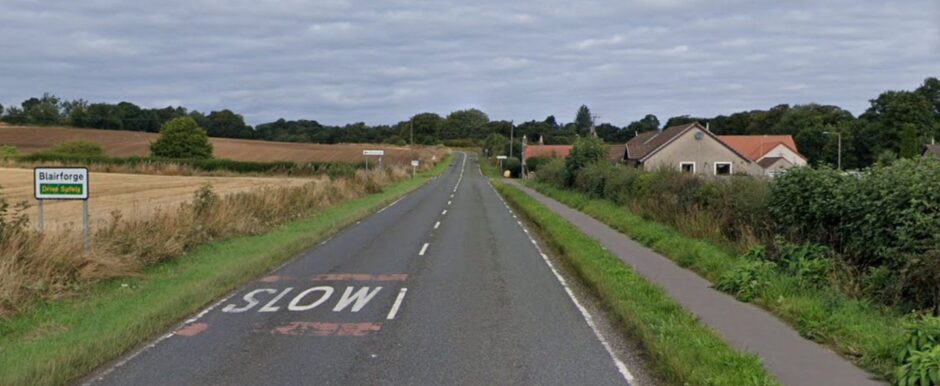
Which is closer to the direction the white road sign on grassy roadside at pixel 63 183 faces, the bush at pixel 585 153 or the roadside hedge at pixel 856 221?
the roadside hedge

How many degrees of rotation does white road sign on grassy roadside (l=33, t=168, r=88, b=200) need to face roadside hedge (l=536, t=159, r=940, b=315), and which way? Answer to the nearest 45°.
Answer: approximately 45° to its left

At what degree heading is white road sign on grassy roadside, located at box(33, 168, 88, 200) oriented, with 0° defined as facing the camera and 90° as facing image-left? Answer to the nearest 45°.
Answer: approximately 0°

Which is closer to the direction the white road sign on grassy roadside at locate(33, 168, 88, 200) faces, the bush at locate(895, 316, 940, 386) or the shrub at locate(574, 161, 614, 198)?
the bush

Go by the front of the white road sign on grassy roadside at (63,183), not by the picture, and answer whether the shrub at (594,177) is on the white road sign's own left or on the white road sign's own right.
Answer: on the white road sign's own left

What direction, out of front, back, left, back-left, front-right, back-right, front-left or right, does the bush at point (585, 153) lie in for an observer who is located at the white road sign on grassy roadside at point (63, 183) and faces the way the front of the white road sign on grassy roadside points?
back-left

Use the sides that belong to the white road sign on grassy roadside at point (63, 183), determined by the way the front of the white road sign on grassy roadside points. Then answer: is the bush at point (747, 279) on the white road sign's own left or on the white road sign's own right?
on the white road sign's own left

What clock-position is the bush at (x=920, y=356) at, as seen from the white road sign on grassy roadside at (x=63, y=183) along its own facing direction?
The bush is roughly at 11 o'clock from the white road sign on grassy roadside.
